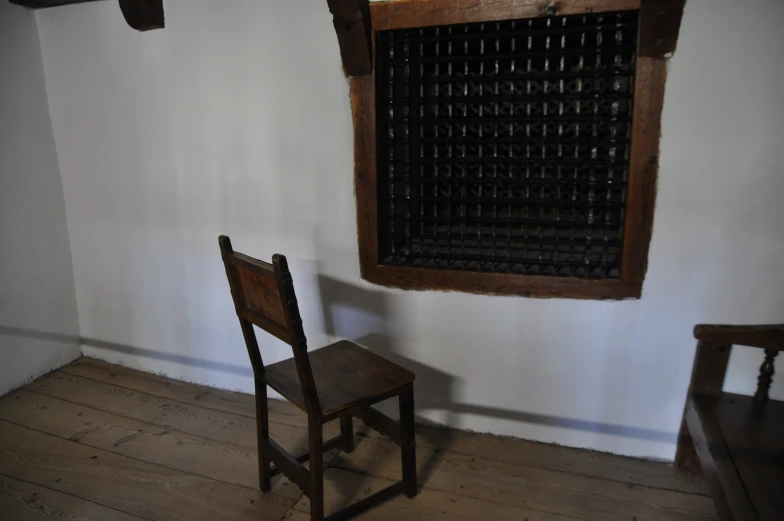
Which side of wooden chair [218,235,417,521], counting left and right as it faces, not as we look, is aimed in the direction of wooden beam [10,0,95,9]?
left

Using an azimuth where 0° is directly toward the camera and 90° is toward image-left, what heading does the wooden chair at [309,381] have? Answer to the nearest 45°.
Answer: approximately 225°

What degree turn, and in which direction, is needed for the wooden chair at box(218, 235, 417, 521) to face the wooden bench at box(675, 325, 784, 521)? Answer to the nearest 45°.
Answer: approximately 45° to its right
